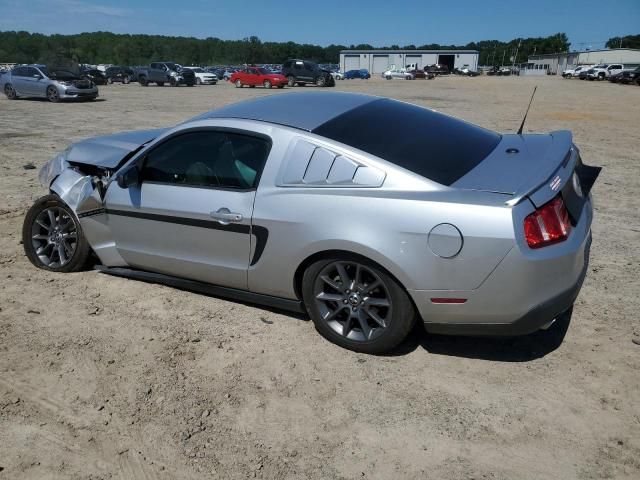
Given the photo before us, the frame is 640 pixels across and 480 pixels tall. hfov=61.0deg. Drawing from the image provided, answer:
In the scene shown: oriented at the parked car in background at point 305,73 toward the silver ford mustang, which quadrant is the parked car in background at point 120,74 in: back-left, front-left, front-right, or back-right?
back-right

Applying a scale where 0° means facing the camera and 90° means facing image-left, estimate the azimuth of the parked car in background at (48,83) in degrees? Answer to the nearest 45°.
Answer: approximately 315°

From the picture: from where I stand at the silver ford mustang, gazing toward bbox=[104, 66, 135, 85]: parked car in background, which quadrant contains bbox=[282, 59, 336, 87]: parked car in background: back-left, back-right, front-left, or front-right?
front-right

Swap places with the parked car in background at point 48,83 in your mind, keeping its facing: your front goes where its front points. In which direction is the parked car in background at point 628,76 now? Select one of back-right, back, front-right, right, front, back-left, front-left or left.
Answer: front-left

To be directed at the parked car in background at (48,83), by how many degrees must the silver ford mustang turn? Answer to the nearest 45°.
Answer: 0° — it already faces it

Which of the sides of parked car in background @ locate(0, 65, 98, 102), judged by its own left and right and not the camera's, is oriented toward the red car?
left

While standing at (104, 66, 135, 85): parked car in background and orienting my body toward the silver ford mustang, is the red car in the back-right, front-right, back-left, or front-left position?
front-left

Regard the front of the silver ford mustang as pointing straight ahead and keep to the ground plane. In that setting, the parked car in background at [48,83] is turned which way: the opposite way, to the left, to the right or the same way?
the opposite way

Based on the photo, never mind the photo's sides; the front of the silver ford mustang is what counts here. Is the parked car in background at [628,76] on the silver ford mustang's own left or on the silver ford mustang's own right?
on the silver ford mustang's own right

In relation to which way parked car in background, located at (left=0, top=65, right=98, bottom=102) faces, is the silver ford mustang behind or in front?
in front

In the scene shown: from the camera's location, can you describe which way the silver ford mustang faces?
facing away from the viewer and to the left of the viewer

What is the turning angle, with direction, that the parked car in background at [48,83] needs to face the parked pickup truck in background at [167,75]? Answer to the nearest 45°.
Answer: approximately 90° to its left

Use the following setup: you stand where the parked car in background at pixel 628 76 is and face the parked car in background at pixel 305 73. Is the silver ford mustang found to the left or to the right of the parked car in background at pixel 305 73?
left

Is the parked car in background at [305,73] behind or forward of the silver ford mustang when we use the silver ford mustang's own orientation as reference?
forward

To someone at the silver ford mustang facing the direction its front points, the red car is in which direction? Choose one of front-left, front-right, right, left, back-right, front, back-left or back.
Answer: front-right

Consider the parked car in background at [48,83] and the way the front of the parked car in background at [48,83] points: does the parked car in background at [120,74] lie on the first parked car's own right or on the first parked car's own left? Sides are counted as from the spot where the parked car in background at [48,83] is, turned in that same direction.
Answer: on the first parked car's own left
